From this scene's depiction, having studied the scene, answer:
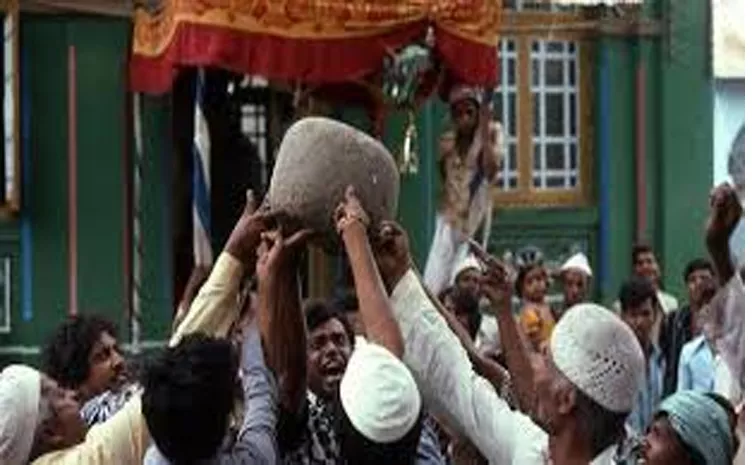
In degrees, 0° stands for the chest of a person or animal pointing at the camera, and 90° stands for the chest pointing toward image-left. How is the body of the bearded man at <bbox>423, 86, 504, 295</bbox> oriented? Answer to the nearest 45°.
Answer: approximately 0°
